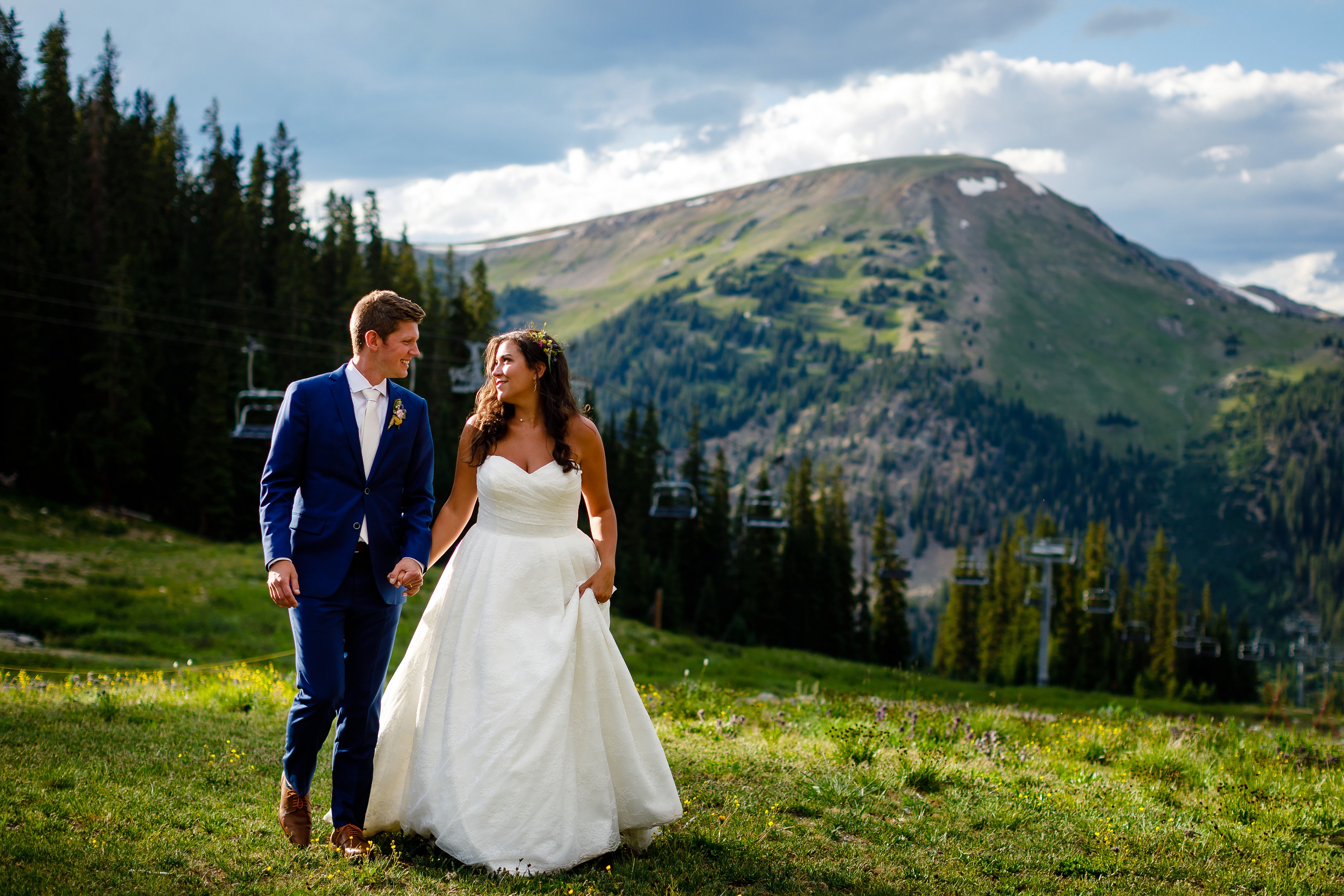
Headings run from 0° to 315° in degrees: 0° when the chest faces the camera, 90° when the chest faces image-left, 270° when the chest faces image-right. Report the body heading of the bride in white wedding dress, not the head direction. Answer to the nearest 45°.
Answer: approximately 0°

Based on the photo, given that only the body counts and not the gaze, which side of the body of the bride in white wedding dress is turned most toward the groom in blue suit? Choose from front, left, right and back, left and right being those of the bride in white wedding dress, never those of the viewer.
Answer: right

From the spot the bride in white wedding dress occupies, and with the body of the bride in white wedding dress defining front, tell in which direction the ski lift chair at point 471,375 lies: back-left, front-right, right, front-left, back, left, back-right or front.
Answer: back
